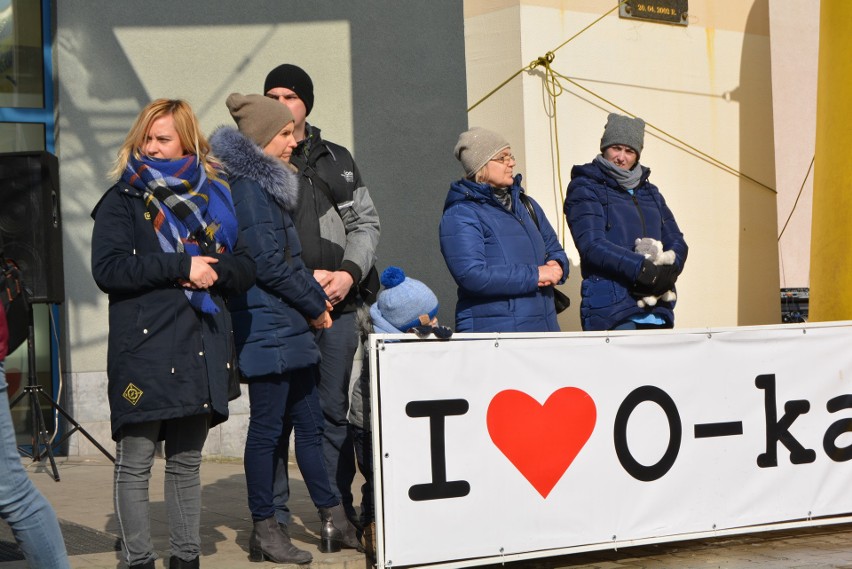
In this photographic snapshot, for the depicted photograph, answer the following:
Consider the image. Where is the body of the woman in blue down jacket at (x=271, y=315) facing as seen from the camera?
to the viewer's right

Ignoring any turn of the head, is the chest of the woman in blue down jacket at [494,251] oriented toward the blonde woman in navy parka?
no

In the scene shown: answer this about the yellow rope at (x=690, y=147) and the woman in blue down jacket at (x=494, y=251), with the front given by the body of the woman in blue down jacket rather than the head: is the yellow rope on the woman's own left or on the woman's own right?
on the woman's own left

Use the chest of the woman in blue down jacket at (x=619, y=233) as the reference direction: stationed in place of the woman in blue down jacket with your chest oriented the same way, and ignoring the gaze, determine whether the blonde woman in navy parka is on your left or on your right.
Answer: on your right

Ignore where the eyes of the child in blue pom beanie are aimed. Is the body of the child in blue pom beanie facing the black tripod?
no

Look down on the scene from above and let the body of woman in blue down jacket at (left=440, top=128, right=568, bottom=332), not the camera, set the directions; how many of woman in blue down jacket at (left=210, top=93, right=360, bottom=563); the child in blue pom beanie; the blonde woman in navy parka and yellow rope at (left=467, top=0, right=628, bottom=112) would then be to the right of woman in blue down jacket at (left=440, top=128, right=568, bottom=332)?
3

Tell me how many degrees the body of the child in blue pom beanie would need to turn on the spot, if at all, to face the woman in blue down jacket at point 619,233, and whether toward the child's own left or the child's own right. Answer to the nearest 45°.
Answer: approximately 45° to the child's own left

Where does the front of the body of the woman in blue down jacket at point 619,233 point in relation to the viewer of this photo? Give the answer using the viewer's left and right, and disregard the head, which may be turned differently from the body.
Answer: facing the viewer and to the right of the viewer

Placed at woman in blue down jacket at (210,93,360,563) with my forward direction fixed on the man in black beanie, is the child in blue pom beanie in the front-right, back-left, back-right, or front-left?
front-right

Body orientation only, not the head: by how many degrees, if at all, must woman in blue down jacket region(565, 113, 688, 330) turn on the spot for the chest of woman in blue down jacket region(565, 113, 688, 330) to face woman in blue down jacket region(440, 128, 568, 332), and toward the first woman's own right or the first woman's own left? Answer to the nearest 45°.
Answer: approximately 90° to the first woman's own right

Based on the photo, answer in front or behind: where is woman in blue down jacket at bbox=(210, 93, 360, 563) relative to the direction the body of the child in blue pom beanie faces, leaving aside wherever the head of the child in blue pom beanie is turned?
behind

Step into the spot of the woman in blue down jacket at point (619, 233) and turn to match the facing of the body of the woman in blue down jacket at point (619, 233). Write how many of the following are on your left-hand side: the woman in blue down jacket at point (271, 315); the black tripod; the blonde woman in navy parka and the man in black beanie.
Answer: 0

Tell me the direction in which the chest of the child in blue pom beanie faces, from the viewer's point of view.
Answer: to the viewer's right

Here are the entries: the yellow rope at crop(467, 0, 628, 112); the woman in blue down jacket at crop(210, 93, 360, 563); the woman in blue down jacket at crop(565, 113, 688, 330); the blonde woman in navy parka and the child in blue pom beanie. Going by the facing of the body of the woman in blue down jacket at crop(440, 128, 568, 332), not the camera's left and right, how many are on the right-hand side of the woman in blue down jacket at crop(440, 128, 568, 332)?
3

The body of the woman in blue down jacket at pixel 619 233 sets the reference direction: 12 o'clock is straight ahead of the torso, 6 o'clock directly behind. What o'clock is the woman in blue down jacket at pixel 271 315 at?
the woman in blue down jacket at pixel 271 315 is roughly at 3 o'clock from the woman in blue down jacket at pixel 619 233.

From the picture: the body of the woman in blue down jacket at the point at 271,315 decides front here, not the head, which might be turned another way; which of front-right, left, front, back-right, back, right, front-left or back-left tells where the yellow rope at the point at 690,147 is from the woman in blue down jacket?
front-left
